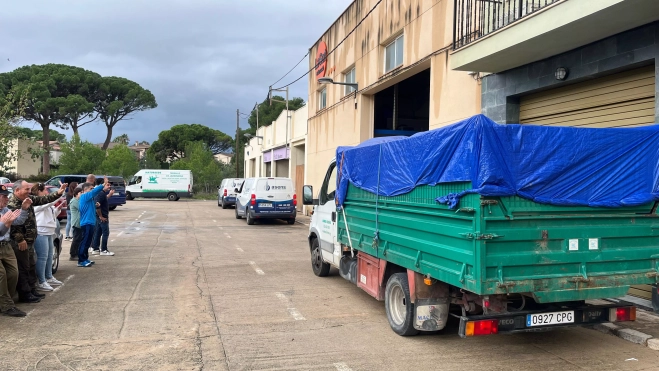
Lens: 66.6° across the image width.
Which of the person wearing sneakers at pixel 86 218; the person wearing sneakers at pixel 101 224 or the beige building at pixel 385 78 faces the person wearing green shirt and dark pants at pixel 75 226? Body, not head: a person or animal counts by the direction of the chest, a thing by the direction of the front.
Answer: the beige building

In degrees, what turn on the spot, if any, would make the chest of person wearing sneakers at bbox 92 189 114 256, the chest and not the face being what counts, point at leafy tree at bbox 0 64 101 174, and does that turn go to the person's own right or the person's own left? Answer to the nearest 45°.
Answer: approximately 90° to the person's own left

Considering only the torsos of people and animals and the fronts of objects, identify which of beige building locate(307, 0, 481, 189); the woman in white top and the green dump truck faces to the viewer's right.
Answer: the woman in white top

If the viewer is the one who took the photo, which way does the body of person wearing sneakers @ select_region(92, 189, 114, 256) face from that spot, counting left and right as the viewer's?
facing to the right of the viewer

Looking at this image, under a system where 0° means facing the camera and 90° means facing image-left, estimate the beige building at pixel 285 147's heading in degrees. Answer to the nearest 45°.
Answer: approximately 45°

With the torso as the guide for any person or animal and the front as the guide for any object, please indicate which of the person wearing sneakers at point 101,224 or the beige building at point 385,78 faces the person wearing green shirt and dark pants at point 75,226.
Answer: the beige building

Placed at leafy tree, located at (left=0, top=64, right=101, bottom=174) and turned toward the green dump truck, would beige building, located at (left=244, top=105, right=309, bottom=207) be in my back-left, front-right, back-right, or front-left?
front-left

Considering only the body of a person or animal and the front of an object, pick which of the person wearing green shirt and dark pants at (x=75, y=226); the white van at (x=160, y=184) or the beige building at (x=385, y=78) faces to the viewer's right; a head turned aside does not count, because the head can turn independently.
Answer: the person wearing green shirt and dark pants

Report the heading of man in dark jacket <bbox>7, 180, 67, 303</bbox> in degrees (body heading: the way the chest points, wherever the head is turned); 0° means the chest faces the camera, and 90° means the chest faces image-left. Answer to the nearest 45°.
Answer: approximately 270°

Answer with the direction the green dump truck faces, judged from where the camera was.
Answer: facing away from the viewer and to the left of the viewer

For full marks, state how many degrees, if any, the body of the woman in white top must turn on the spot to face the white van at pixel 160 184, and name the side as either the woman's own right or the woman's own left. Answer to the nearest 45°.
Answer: approximately 90° to the woman's own left

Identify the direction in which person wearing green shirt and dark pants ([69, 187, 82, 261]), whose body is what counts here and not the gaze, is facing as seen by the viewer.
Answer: to the viewer's right

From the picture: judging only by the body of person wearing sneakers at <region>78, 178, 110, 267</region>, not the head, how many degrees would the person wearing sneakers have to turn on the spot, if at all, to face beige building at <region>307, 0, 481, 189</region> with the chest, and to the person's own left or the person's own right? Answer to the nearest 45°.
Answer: approximately 45° to the person's own left

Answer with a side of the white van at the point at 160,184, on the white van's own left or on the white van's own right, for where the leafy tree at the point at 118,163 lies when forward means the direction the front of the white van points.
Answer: on the white van's own right

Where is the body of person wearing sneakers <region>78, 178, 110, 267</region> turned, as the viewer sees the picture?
to the viewer's right

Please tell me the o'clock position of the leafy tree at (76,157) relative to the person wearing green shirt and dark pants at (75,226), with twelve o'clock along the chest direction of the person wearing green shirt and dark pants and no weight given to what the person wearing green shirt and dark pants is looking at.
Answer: The leafy tree is roughly at 9 o'clock from the person wearing green shirt and dark pants.
